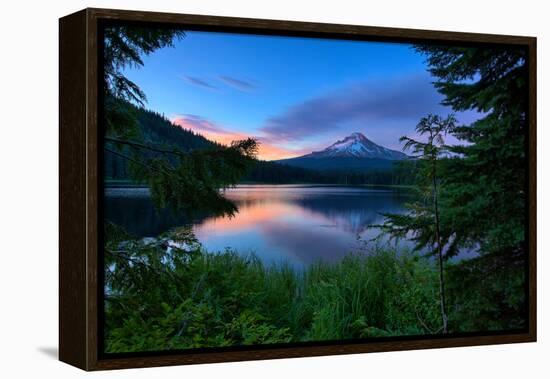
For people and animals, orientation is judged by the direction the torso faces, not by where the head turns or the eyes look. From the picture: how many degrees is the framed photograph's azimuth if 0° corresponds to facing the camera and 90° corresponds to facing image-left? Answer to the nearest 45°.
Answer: approximately 315°
